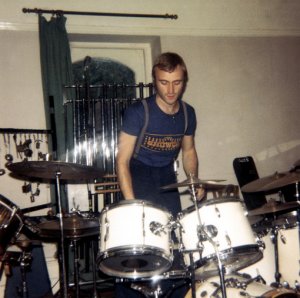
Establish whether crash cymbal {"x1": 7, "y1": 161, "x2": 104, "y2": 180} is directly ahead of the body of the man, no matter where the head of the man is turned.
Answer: no

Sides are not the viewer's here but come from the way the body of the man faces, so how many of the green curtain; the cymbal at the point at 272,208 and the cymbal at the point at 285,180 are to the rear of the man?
1

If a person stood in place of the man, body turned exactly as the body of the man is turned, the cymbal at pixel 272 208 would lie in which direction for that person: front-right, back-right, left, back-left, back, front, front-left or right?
front-left

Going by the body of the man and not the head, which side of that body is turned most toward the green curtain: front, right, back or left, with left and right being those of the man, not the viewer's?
back

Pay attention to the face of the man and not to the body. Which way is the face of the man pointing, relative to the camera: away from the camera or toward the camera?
toward the camera

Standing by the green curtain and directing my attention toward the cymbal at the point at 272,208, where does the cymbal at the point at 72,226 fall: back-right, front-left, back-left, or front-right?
front-right
